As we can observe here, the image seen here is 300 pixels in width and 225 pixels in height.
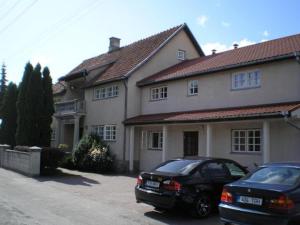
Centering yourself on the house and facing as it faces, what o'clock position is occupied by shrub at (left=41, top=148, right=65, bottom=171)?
The shrub is roughly at 1 o'clock from the house.

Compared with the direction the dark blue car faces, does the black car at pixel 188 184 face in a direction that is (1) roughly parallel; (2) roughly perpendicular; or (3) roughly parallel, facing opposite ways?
roughly parallel

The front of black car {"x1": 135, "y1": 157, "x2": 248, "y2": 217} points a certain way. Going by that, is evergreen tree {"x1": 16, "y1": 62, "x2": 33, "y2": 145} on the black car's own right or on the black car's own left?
on the black car's own left

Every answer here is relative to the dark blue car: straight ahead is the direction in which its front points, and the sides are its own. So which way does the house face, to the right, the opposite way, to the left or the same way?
the opposite way

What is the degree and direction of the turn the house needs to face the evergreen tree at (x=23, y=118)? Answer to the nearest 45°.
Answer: approximately 45° to its right

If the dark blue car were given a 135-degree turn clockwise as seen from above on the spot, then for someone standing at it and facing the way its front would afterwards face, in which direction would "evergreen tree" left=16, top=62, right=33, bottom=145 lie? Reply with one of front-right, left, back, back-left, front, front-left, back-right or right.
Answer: back-right

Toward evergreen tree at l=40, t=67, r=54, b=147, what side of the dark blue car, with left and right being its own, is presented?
left

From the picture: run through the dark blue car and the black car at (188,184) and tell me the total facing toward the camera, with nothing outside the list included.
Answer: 0

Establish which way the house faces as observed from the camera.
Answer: facing the viewer and to the left of the viewer

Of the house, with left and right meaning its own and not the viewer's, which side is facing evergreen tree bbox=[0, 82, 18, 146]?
right

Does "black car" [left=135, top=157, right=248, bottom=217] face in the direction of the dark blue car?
no

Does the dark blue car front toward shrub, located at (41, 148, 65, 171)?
no

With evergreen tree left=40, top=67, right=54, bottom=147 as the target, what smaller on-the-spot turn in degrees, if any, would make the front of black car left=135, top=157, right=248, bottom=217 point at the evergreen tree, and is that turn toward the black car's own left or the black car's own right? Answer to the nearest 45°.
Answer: approximately 90° to the black car's own left

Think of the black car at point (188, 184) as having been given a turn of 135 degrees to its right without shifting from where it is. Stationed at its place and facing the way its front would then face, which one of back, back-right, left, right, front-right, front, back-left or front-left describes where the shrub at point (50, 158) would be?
back-right

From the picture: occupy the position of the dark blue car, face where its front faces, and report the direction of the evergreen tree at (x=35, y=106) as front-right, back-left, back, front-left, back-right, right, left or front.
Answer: left

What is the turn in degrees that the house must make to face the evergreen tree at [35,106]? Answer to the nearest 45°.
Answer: approximately 45° to its right

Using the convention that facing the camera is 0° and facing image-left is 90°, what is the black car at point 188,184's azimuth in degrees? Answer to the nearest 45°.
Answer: approximately 225°

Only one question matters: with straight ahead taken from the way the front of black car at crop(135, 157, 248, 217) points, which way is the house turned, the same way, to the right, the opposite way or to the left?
the opposite way

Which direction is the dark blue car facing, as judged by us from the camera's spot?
facing away from the viewer and to the right of the viewer

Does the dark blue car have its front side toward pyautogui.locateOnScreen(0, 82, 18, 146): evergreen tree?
no
